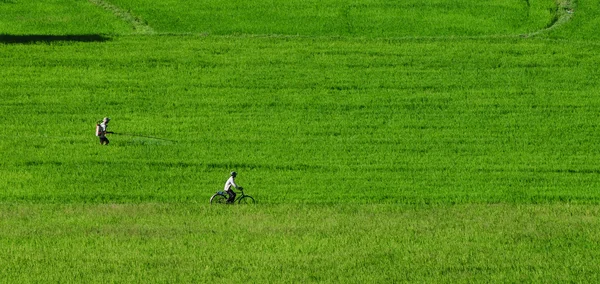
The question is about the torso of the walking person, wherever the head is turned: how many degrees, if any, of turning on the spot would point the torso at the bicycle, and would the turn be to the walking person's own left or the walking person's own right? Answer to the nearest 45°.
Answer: approximately 45° to the walking person's own right

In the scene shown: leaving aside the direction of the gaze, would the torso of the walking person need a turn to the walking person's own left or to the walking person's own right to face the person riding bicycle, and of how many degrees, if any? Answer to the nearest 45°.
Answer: approximately 45° to the walking person's own right

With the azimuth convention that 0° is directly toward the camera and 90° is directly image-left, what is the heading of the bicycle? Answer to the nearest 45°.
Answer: approximately 270°

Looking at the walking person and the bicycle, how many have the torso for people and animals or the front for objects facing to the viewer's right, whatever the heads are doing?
2

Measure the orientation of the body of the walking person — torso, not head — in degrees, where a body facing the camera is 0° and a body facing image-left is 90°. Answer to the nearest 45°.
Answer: approximately 270°

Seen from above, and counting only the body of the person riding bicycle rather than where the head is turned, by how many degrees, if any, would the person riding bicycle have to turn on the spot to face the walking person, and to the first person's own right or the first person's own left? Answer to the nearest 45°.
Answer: approximately 135° to the first person's own left

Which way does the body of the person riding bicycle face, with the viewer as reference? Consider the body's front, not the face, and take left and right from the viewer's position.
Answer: facing to the right of the viewer
